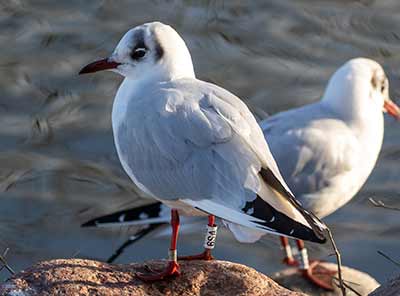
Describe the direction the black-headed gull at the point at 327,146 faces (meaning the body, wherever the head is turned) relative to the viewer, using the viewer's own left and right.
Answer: facing to the right of the viewer

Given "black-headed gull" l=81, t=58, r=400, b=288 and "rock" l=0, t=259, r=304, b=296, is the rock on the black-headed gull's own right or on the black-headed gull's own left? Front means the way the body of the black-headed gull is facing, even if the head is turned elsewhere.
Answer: on the black-headed gull's own right
